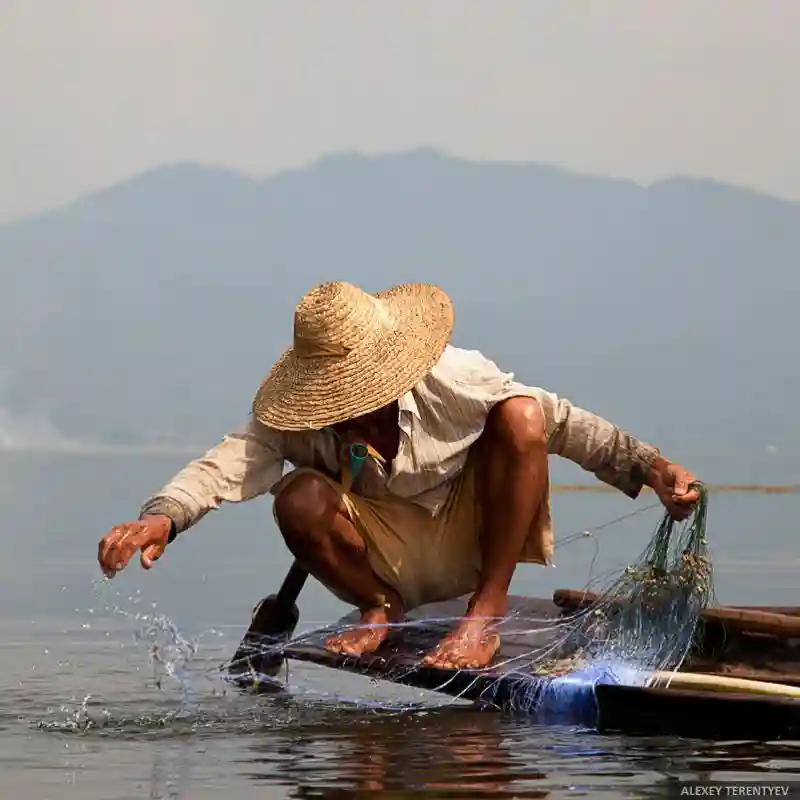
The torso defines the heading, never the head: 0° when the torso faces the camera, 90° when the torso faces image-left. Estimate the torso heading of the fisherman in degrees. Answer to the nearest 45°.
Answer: approximately 45°
